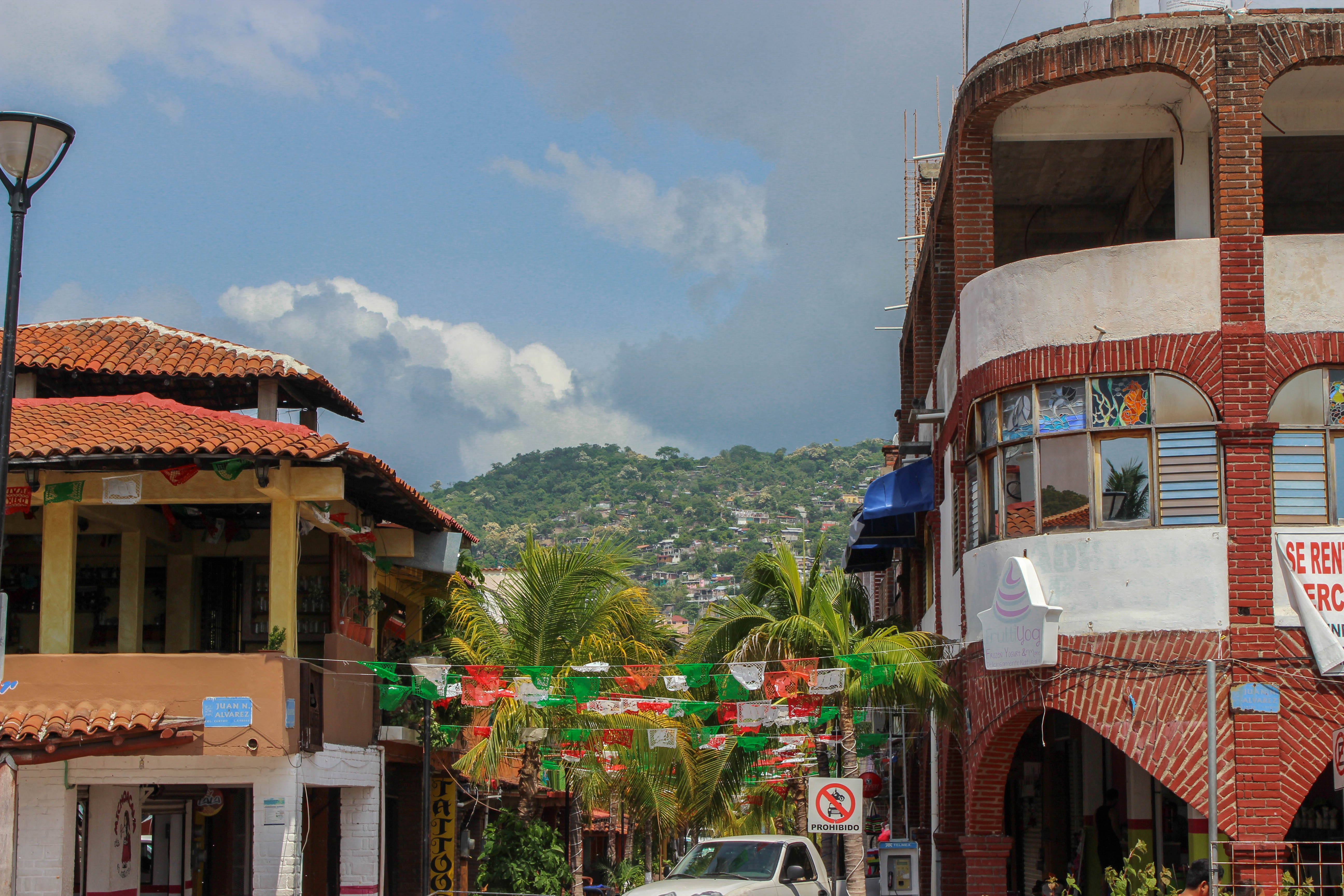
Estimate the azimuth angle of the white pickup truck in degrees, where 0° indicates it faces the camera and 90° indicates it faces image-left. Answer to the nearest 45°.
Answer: approximately 45°

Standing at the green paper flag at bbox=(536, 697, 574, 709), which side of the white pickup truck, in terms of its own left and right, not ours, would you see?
right
